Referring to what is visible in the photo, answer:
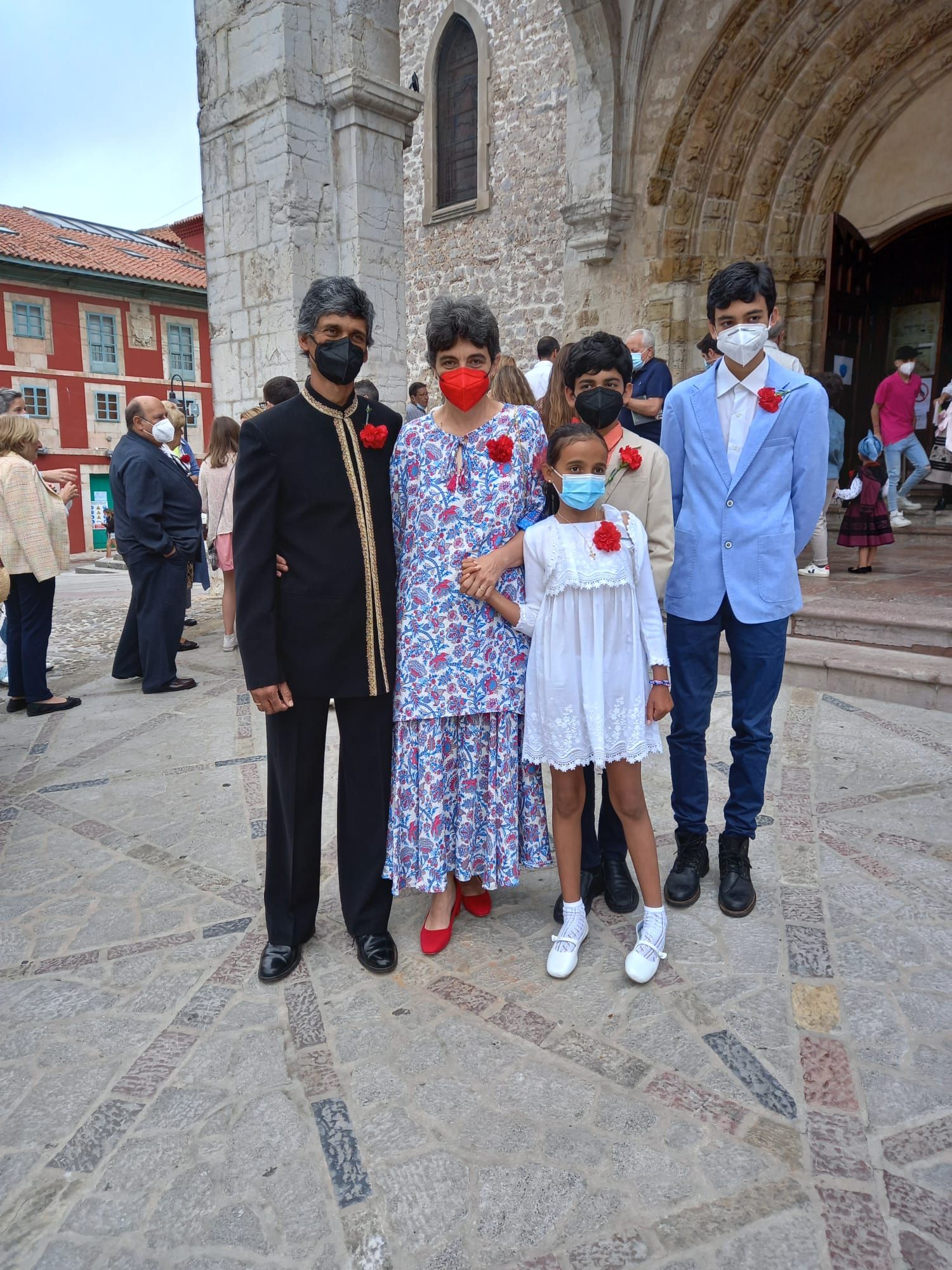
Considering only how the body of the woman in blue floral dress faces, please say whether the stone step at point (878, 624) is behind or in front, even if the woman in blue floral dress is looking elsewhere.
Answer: behind

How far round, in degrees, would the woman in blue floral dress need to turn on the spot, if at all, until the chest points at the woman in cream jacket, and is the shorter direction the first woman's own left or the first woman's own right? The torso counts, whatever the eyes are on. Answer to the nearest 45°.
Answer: approximately 135° to the first woman's own right

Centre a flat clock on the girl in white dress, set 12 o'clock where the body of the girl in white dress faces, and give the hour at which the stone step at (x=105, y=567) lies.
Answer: The stone step is roughly at 5 o'clock from the girl in white dress.

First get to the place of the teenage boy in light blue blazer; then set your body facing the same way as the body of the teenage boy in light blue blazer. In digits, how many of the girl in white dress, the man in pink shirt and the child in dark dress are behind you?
2

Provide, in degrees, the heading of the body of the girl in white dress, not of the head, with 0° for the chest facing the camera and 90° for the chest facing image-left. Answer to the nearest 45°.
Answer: approximately 0°

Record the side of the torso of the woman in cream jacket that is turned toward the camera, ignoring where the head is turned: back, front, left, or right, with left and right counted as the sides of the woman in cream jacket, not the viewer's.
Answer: right

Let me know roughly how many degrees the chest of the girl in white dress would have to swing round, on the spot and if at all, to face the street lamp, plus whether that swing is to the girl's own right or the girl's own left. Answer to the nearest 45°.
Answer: approximately 135° to the girl's own right

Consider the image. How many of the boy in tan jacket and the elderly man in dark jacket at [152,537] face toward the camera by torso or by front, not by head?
1
